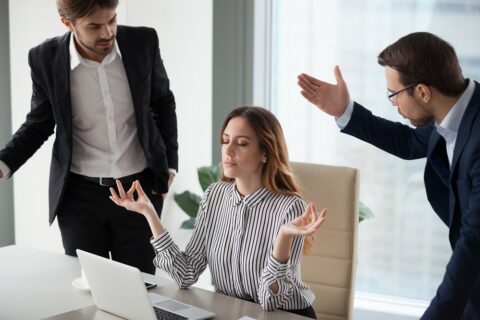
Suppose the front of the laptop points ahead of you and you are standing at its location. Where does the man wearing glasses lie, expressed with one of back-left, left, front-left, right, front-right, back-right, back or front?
front-right

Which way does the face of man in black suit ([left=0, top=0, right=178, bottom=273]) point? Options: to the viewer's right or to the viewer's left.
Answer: to the viewer's right

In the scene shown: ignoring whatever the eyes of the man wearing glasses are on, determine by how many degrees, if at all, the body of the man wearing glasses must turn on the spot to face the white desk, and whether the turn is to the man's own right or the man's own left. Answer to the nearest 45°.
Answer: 0° — they already face it

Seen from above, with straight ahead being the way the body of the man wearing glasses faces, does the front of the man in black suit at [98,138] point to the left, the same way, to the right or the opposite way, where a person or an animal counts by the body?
to the left

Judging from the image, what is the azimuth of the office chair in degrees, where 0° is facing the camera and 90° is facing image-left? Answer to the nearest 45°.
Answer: approximately 45°

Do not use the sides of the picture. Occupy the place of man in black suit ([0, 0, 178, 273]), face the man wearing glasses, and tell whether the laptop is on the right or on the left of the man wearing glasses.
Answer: right

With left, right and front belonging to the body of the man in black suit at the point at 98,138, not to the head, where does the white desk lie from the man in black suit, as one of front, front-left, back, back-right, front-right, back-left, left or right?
front

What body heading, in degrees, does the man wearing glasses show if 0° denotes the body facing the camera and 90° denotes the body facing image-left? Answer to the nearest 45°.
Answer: approximately 90°

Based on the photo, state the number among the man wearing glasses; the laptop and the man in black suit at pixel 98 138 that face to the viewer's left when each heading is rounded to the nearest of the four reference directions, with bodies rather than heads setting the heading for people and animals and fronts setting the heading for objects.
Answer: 1

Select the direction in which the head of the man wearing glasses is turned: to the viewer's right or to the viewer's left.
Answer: to the viewer's left

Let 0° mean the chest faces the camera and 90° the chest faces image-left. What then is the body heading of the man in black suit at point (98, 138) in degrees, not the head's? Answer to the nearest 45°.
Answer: approximately 0°

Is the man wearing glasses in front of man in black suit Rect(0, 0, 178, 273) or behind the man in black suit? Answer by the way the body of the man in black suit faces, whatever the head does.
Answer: in front

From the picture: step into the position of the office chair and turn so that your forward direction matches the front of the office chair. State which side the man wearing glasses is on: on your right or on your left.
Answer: on your left

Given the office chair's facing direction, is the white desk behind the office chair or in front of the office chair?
in front

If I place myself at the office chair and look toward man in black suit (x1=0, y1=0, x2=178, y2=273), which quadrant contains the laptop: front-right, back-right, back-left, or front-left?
front-left

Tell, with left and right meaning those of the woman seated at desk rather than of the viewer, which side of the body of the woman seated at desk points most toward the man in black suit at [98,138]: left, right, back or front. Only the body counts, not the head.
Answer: right

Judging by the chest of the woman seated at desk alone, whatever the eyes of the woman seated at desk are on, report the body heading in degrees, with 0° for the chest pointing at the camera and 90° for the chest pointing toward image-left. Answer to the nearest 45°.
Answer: approximately 45°
